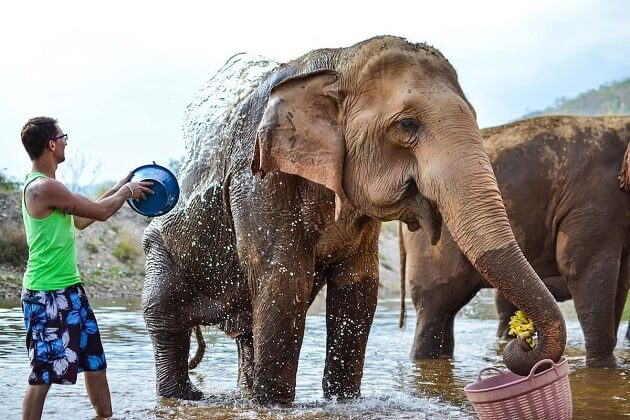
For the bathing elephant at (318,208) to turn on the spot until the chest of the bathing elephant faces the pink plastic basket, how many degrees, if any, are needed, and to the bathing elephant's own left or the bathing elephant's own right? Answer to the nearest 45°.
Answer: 0° — it already faces it

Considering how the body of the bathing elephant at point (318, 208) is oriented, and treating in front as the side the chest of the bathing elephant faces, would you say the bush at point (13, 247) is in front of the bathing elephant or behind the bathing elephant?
behind

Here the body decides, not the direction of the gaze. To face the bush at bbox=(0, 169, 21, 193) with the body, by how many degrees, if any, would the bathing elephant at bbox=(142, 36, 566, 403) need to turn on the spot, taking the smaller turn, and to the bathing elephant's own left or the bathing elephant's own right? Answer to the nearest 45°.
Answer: approximately 180°

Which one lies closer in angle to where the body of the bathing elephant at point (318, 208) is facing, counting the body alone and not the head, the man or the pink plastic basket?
the pink plastic basket

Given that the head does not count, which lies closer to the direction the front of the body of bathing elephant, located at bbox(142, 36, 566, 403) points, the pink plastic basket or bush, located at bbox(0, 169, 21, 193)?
the pink plastic basket

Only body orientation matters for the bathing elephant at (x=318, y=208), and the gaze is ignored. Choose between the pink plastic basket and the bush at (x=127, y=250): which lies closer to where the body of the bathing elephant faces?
the pink plastic basket

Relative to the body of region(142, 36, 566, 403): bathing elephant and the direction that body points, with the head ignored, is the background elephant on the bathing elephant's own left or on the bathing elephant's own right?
on the bathing elephant's own left

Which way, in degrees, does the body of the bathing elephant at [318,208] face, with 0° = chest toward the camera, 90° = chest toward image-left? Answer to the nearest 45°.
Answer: approximately 315°
